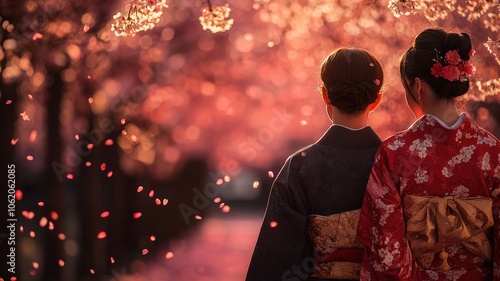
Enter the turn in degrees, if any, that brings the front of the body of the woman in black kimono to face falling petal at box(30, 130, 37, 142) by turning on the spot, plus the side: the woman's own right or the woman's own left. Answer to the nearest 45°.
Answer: approximately 45° to the woman's own left

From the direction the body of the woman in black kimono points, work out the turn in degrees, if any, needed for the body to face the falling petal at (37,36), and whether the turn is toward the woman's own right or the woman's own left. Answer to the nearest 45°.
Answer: approximately 45° to the woman's own left

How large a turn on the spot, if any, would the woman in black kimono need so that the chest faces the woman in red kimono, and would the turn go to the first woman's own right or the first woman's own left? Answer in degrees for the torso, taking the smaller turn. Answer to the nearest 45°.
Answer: approximately 90° to the first woman's own right

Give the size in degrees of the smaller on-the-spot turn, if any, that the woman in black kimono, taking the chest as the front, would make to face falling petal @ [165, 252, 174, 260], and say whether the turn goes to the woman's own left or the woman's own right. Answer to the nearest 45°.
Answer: approximately 45° to the woman's own left

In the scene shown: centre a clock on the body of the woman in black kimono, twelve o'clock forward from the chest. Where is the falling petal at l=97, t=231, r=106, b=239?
The falling petal is roughly at 9 o'clock from the woman in black kimono.

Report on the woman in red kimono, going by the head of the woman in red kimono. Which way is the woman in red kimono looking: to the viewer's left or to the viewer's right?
to the viewer's left

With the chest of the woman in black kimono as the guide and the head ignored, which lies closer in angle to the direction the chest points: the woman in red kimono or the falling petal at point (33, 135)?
the falling petal

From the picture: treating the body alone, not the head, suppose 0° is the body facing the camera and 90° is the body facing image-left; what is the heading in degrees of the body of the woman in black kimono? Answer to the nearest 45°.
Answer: approximately 180°

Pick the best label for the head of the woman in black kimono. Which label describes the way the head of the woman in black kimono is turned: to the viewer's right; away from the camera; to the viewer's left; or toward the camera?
away from the camera
